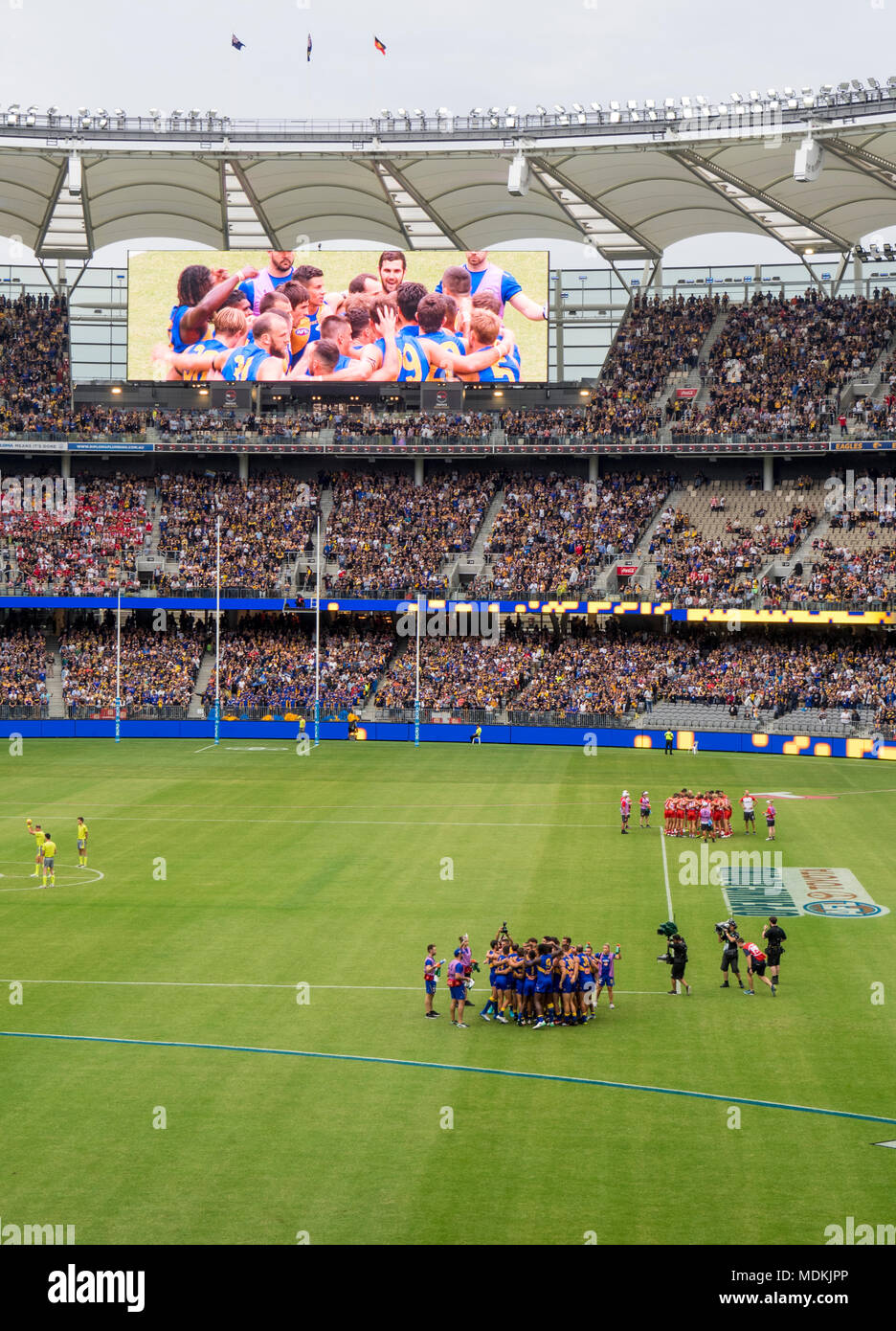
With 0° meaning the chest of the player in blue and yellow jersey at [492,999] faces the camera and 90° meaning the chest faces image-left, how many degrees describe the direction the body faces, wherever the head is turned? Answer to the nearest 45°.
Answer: approximately 270°

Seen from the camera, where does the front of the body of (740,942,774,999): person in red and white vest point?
to the viewer's left

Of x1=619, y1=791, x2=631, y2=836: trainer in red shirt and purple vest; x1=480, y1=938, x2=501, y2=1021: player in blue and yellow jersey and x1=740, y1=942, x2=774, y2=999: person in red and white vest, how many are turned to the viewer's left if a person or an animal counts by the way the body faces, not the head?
1

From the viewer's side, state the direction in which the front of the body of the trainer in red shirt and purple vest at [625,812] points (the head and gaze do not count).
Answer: to the viewer's right

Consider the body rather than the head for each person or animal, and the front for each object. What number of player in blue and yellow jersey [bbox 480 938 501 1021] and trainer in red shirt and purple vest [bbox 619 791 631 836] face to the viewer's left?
0

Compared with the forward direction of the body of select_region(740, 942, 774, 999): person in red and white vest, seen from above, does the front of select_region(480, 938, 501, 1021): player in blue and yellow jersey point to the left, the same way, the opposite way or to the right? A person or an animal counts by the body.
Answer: the opposite way

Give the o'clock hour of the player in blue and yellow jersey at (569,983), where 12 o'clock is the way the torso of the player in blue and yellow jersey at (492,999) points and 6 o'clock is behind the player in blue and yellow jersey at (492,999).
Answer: the player in blue and yellow jersey at (569,983) is roughly at 1 o'clock from the player in blue and yellow jersey at (492,999).

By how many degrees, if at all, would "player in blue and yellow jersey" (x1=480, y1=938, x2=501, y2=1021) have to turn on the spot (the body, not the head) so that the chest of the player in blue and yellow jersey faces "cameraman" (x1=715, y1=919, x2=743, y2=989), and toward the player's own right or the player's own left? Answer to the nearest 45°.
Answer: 0° — they already face them

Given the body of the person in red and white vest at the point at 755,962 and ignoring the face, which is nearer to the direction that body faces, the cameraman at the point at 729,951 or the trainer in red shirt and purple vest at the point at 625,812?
the cameraman

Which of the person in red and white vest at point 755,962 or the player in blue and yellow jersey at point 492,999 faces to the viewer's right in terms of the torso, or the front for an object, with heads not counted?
the player in blue and yellow jersey

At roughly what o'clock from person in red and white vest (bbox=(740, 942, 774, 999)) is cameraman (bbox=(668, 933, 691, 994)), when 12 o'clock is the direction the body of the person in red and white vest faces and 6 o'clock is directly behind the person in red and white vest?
The cameraman is roughly at 11 o'clock from the person in red and white vest.

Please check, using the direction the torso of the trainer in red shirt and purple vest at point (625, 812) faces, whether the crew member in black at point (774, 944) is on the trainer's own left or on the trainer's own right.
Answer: on the trainer's own right
